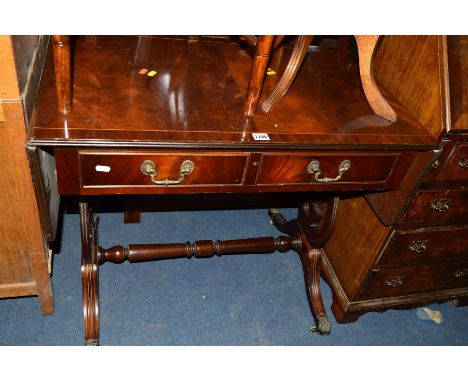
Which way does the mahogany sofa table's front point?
toward the camera

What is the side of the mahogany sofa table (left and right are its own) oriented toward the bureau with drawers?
left
